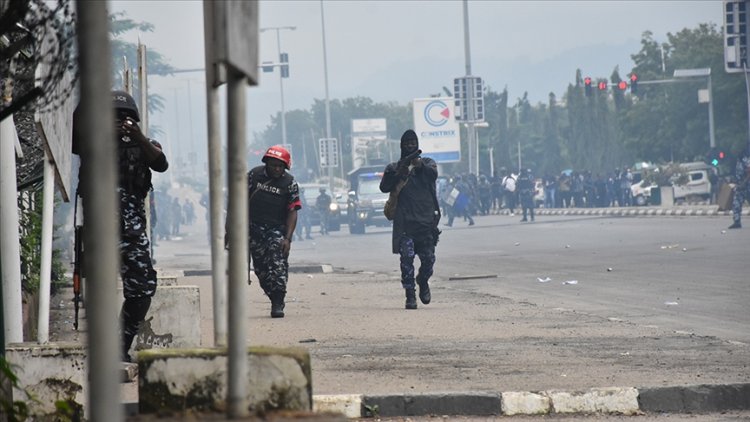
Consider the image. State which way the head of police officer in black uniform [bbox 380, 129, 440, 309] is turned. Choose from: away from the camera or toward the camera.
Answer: toward the camera

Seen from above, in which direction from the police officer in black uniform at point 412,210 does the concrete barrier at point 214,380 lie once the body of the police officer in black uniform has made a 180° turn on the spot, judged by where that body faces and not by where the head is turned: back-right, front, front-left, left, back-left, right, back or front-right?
back

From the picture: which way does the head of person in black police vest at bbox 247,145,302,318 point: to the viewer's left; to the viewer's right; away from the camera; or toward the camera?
toward the camera

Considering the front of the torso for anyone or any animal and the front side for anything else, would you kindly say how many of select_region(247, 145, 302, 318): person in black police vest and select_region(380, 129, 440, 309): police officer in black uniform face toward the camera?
2

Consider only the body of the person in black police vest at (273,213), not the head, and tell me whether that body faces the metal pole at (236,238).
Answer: yes

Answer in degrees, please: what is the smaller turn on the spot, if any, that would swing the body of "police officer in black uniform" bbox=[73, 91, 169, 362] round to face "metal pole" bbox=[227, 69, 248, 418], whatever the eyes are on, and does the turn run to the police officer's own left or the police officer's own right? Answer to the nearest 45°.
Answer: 0° — they already face it

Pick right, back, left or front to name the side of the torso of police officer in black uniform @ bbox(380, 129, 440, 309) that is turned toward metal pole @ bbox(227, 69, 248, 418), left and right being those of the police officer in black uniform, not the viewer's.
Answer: front

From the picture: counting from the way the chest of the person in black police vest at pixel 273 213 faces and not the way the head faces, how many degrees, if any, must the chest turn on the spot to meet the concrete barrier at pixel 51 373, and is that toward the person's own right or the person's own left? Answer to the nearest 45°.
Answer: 0° — they already face it

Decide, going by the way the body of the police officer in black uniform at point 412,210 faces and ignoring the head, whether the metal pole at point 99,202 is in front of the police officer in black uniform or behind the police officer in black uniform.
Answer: in front

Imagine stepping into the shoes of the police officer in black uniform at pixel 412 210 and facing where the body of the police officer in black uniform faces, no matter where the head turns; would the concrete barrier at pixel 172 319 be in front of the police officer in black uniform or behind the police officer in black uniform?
in front

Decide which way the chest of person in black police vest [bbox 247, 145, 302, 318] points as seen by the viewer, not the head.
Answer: toward the camera

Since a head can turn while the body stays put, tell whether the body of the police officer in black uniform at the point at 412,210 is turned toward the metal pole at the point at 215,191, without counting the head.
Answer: yes

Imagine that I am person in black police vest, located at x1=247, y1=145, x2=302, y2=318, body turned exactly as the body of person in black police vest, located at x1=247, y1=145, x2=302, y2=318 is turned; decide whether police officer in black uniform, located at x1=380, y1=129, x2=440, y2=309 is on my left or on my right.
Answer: on my left
